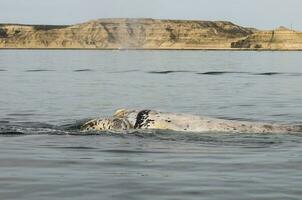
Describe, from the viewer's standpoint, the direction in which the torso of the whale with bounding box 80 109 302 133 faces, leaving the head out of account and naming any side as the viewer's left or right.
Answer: facing to the left of the viewer
